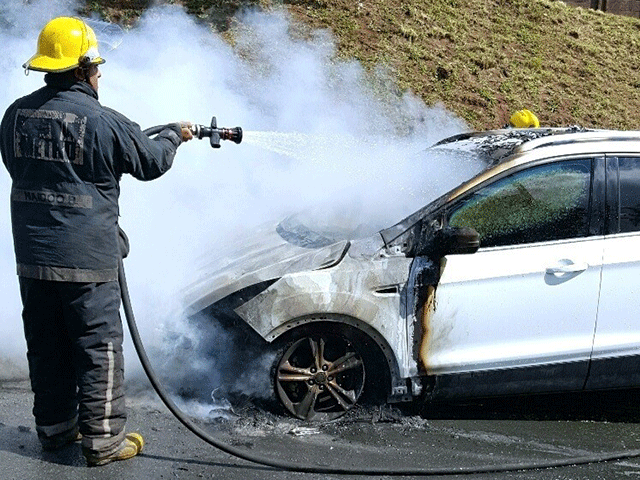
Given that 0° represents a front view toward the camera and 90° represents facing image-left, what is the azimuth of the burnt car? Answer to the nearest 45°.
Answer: approximately 90°

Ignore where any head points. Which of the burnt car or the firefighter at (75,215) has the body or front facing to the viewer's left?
the burnt car

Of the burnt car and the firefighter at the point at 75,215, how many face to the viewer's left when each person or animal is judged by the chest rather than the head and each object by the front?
1

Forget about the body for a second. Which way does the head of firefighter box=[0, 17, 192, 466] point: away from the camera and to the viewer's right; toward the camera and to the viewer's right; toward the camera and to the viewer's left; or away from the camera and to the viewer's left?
away from the camera and to the viewer's right

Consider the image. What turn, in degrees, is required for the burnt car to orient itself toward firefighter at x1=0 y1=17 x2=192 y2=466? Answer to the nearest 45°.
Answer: approximately 45° to its left

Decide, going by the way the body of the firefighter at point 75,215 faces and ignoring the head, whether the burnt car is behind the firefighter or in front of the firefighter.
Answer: in front
